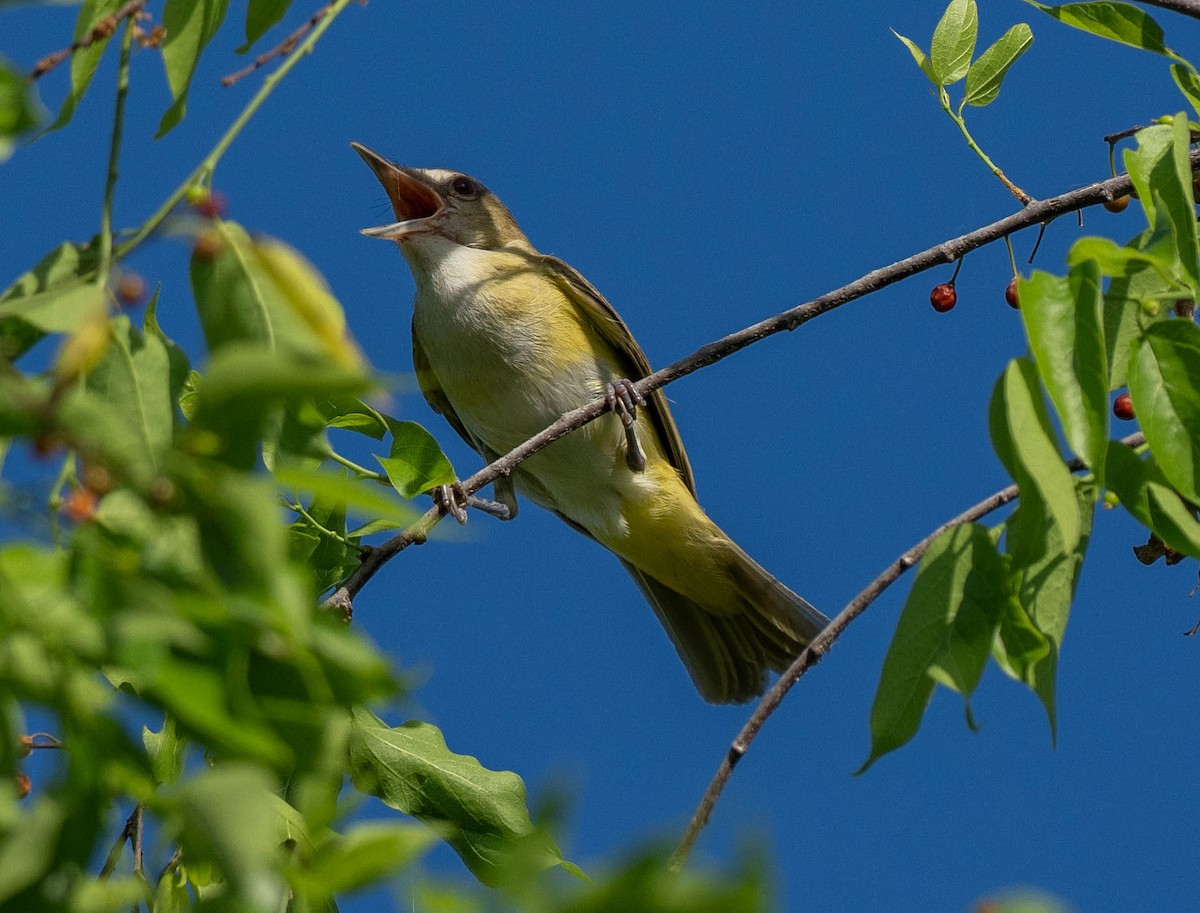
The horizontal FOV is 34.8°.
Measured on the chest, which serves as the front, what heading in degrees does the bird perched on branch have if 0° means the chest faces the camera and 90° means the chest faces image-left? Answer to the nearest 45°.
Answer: approximately 45°

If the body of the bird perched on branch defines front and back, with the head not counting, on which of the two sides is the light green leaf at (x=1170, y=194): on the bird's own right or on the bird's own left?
on the bird's own left

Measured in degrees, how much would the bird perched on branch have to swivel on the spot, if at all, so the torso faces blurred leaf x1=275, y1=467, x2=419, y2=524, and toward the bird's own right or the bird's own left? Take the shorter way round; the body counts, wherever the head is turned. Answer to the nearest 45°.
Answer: approximately 45° to the bird's own left

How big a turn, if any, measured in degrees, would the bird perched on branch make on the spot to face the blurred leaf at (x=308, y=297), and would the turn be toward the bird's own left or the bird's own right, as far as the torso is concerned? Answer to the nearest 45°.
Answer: approximately 45° to the bird's own left

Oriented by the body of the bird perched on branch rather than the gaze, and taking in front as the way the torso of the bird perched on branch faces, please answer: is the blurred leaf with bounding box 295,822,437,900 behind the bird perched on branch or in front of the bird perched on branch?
in front

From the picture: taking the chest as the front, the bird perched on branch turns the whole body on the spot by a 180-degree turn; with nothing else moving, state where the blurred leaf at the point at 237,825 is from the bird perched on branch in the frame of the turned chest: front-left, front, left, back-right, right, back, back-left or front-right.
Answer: back-right

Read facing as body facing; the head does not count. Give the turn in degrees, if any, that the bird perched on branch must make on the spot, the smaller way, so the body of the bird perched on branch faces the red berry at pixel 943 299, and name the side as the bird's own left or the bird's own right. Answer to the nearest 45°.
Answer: approximately 90° to the bird's own left
